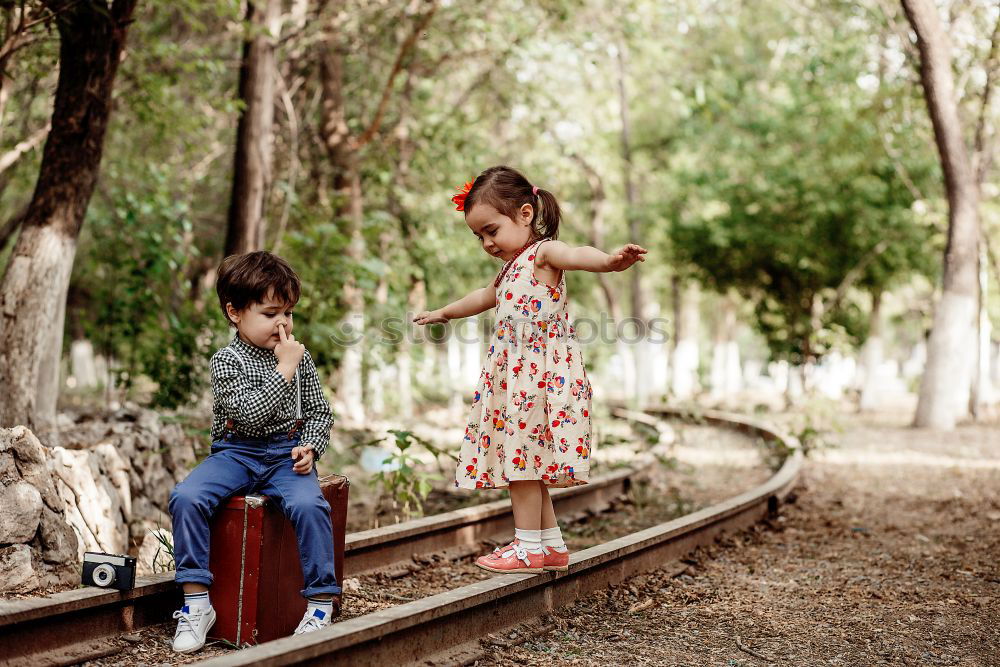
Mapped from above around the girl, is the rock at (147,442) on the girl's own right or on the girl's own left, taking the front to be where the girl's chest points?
on the girl's own right

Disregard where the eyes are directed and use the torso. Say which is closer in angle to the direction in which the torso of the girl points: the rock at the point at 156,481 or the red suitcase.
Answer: the red suitcase

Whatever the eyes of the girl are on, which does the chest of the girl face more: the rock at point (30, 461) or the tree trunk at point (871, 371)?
the rock

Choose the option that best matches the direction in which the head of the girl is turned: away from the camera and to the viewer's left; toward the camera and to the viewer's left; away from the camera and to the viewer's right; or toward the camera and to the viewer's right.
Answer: toward the camera and to the viewer's left

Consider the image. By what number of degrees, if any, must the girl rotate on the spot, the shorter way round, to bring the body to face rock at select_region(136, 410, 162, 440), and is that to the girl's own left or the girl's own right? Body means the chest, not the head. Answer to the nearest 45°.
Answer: approximately 90° to the girl's own right

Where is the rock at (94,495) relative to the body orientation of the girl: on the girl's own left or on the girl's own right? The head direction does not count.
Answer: on the girl's own right

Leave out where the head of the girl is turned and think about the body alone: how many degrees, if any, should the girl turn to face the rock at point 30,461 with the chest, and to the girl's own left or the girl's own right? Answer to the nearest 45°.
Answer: approximately 45° to the girl's own right

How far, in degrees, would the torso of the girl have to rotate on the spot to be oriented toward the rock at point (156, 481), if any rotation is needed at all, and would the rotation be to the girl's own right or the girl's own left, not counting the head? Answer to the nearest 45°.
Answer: approximately 90° to the girl's own right

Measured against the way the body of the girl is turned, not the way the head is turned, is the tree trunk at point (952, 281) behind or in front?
behind

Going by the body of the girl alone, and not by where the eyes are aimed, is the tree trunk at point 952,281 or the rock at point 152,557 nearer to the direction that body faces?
the rock

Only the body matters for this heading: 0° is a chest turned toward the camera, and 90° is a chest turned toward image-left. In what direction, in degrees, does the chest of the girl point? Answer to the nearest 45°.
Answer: approximately 45°

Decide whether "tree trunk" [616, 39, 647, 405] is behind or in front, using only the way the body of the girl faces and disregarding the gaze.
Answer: behind

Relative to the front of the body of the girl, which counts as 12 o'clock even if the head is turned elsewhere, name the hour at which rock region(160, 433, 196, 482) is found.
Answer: The rock is roughly at 3 o'clock from the girl.

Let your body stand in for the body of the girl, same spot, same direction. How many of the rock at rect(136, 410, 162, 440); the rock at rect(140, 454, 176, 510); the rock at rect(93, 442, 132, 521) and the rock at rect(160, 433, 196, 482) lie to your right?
4

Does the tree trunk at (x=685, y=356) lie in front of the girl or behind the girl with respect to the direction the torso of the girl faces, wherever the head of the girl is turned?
behind

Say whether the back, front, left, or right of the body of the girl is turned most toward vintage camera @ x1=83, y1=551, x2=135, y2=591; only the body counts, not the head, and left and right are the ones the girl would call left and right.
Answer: front

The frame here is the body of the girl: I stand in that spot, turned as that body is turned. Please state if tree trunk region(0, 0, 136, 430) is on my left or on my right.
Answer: on my right

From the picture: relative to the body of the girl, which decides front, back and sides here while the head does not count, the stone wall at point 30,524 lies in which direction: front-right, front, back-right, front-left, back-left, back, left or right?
front-right
